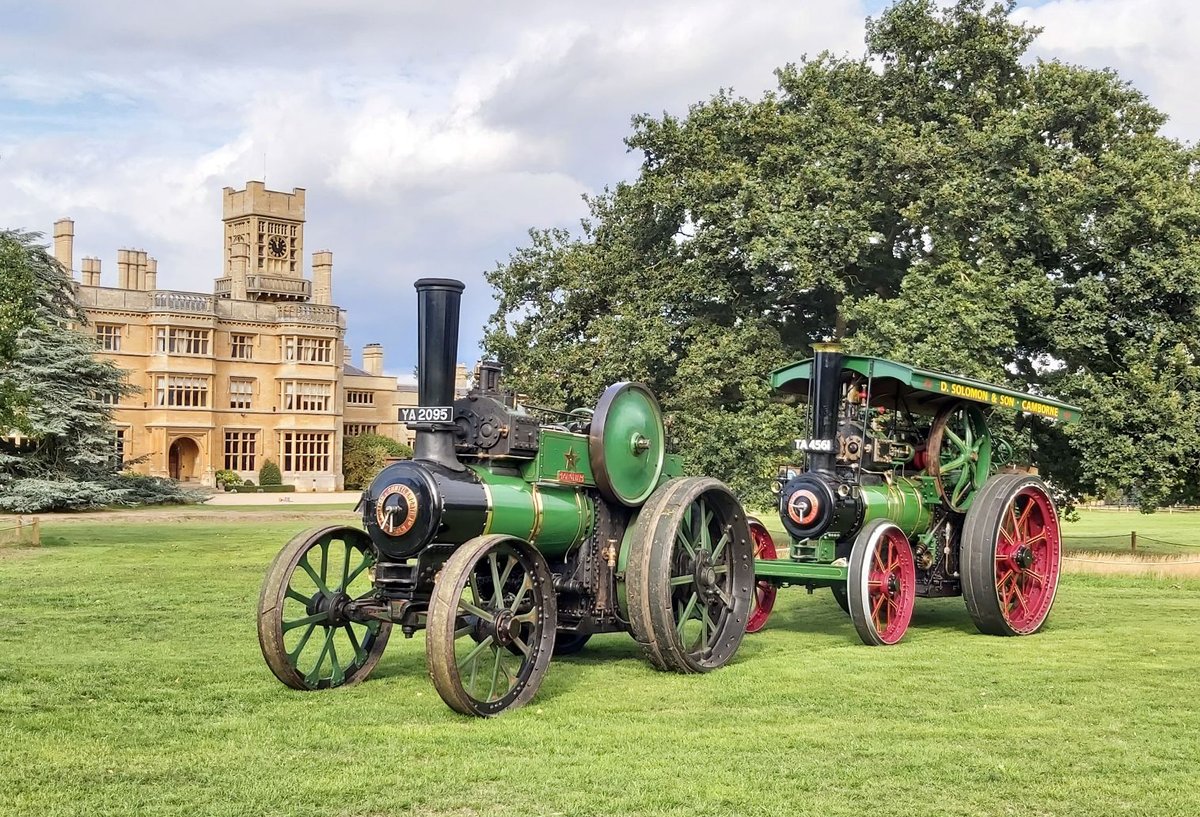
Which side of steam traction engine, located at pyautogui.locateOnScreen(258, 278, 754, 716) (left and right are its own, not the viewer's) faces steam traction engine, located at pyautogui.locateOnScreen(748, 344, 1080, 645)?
back

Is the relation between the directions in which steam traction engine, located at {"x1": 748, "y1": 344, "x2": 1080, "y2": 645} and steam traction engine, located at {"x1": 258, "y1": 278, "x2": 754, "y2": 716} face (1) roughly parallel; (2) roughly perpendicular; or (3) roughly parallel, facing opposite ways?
roughly parallel

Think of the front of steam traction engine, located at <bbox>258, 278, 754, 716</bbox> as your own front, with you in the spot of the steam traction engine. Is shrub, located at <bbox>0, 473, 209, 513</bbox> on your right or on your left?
on your right

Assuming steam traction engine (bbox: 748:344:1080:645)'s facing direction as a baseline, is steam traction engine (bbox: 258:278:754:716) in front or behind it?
in front

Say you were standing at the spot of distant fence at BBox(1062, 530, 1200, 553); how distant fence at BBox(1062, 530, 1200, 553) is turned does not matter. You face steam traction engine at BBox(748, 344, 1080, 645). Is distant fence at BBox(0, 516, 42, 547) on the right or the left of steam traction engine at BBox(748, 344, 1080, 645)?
right

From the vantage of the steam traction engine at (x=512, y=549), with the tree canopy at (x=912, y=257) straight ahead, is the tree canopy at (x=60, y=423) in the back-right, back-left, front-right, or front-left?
front-left

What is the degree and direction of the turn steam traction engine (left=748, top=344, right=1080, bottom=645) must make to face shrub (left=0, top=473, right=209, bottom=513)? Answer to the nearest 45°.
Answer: approximately 90° to its right

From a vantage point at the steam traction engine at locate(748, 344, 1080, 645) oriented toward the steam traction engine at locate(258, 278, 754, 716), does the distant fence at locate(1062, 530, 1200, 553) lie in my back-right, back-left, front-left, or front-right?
back-right

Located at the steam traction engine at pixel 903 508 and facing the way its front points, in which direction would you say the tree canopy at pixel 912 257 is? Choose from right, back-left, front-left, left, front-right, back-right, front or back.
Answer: back-right

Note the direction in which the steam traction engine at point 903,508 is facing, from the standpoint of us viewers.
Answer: facing the viewer and to the left of the viewer

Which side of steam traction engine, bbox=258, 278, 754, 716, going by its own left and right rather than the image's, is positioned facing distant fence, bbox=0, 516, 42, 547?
right
